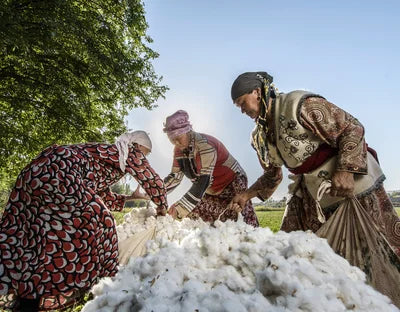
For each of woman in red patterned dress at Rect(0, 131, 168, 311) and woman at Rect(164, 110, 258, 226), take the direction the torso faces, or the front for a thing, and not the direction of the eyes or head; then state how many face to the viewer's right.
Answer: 1

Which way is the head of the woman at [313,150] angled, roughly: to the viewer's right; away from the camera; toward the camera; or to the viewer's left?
to the viewer's left

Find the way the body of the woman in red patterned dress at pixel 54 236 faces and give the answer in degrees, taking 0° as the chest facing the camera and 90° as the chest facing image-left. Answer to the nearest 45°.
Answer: approximately 270°

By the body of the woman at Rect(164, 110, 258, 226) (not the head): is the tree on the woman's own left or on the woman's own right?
on the woman's own right

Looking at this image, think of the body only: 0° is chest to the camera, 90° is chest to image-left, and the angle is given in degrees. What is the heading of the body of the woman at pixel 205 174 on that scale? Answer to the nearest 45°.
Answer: approximately 45°
